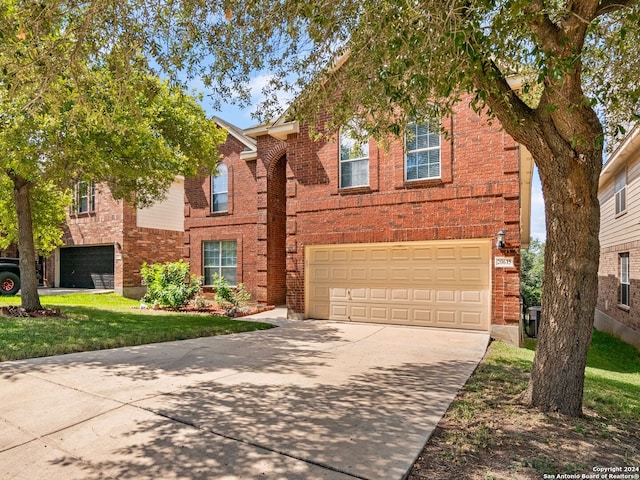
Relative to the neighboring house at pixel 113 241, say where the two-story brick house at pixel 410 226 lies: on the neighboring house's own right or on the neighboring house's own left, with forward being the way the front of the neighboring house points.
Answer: on the neighboring house's own left

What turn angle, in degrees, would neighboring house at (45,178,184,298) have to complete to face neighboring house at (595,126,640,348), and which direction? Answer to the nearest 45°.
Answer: approximately 90° to its left

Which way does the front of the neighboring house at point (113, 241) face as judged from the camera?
facing the viewer and to the left of the viewer

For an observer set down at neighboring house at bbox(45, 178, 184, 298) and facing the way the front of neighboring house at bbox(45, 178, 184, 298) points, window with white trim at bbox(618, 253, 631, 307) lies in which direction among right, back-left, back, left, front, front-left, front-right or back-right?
left
